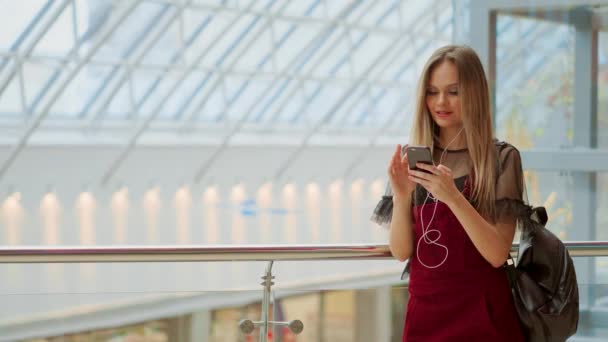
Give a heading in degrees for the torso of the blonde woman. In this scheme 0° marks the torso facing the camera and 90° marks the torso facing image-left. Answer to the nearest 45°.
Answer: approximately 45°
